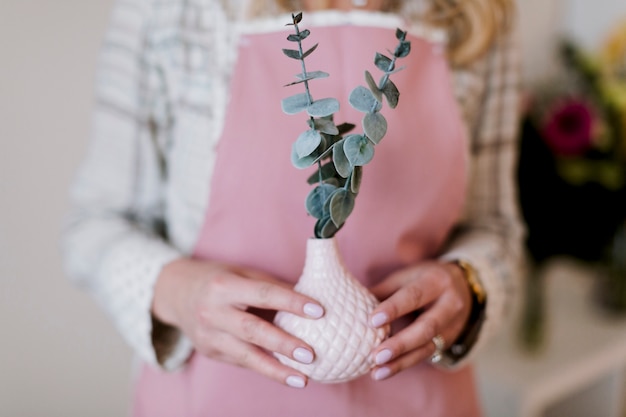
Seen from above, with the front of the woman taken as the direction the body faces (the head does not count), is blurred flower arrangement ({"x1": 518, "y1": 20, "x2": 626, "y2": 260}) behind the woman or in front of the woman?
behind

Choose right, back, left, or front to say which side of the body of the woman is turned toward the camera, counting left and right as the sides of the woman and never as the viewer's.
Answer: front
